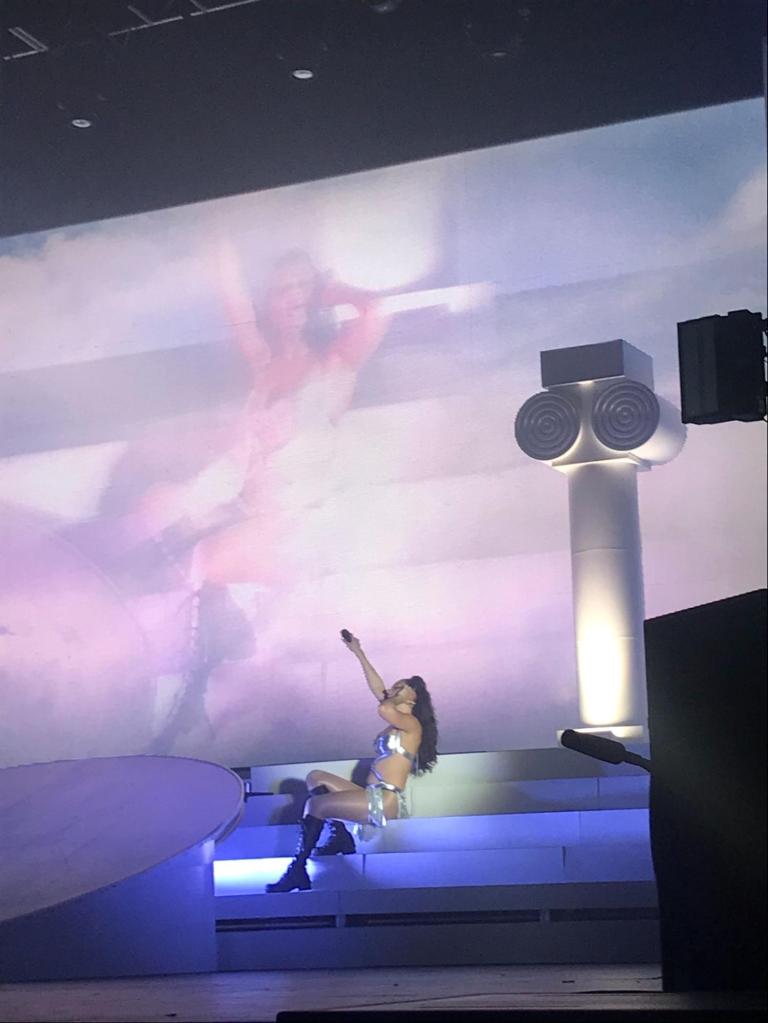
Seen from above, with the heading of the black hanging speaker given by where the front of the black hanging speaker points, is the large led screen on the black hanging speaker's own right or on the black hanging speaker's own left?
on the black hanging speaker's own right

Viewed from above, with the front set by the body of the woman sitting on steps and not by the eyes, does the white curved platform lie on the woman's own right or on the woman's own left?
on the woman's own left

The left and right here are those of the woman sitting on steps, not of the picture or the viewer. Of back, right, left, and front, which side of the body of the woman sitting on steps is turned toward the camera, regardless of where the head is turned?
left

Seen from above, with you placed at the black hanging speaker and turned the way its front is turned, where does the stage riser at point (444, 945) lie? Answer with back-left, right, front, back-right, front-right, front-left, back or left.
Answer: right

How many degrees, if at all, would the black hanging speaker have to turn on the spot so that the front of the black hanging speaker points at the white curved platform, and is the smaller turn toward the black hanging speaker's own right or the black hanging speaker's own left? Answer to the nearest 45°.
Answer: approximately 45° to the black hanging speaker's own right

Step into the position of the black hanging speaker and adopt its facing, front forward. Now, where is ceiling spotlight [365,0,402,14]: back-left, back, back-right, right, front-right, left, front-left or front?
right

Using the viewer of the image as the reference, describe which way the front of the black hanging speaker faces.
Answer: facing the viewer and to the left of the viewer

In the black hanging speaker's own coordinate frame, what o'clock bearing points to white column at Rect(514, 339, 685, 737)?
The white column is roughly at 4 o'clock from the black hanging speaker.

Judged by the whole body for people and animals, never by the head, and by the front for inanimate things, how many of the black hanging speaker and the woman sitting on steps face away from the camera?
0

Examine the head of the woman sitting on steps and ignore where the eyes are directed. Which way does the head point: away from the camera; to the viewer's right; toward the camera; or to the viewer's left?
to the viewer's left

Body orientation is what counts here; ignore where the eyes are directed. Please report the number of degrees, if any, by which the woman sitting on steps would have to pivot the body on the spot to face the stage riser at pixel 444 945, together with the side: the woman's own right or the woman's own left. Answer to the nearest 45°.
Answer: approximately 90° to the woman's own left

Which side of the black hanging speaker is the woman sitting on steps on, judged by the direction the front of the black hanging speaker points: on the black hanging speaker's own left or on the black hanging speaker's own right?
on the black hanging speaker's own right

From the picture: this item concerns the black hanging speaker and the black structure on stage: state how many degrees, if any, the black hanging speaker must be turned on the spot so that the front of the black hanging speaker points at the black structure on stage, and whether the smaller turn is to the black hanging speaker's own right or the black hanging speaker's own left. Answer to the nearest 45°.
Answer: approximately 45° to the black hanging speaker's own left
